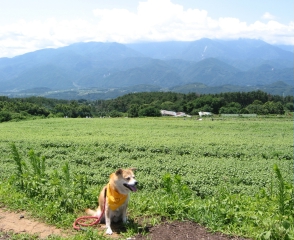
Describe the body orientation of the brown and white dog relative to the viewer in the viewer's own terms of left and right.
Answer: facing the viewer and to the right of the viewer
